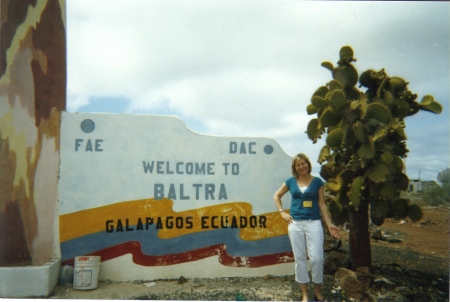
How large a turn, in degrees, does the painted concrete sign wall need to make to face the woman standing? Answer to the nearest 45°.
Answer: approximately 45° to its left

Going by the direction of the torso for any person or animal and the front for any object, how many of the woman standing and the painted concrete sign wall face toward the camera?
2

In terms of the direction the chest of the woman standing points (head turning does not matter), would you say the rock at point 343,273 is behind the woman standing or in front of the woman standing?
behind

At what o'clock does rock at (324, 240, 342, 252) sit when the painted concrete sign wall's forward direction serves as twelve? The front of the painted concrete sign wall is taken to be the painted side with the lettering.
The rock is roughly at 9 o'clock from the painted concrete sign wall.

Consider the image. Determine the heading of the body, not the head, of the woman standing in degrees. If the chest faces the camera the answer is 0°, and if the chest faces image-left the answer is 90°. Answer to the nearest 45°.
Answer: approximately 0°

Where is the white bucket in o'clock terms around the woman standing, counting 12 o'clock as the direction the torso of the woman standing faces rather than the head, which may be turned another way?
The white bucket is roughly at 3 o'clock from the woman standing.

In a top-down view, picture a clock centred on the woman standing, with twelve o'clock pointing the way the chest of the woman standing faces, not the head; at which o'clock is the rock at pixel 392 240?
The rock is roughly at 7 o'clock from the woman standing.

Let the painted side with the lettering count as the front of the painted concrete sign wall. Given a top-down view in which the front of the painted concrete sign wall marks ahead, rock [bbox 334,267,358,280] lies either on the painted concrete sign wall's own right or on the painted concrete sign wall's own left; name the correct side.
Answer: on the painted concrete sign wall's own left

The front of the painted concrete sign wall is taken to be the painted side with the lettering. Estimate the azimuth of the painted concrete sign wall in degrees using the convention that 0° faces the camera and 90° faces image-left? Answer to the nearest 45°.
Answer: approximately 0°

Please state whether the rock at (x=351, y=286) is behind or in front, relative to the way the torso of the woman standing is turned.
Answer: behind

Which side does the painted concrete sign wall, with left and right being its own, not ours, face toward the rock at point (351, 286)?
left
